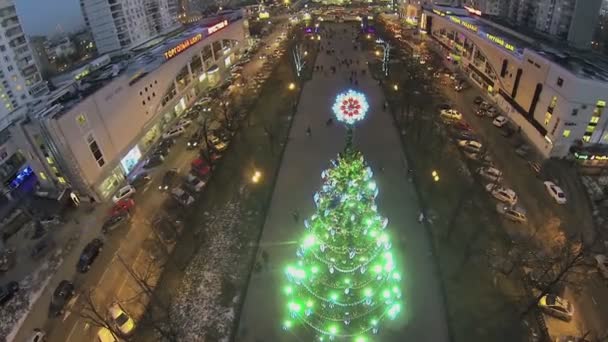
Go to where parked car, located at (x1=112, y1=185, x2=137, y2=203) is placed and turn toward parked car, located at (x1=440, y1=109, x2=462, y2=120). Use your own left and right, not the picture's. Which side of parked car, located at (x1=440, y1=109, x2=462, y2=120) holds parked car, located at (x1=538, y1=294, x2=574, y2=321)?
right

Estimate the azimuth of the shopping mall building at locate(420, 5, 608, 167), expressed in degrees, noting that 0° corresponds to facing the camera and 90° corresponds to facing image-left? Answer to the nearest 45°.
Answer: approximately 45°

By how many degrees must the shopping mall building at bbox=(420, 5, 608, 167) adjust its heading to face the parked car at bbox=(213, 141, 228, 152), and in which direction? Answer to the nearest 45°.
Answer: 0° — it already faces it

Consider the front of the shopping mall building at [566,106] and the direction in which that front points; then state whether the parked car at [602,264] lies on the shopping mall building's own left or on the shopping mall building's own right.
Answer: on the shopping mall building's own left
